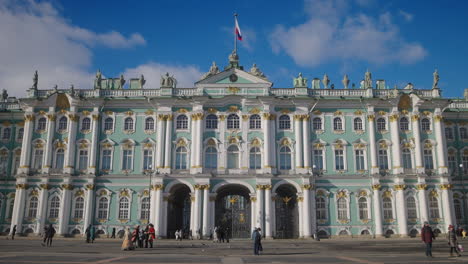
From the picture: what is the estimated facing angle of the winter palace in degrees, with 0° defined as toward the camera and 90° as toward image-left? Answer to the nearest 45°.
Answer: approximately 0°
